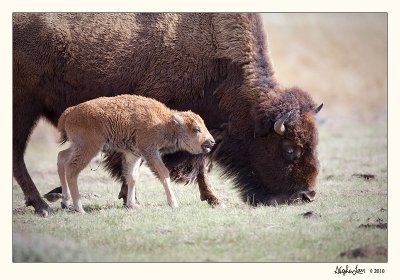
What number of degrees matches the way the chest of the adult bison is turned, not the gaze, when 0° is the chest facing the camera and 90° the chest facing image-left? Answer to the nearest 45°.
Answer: approximately 270°

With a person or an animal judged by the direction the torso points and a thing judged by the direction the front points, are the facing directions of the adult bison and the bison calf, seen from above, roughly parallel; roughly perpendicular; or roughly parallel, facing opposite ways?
roughly parallel

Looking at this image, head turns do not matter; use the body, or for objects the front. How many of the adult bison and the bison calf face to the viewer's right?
2

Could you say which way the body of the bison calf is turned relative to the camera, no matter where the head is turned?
to the viewer's right
